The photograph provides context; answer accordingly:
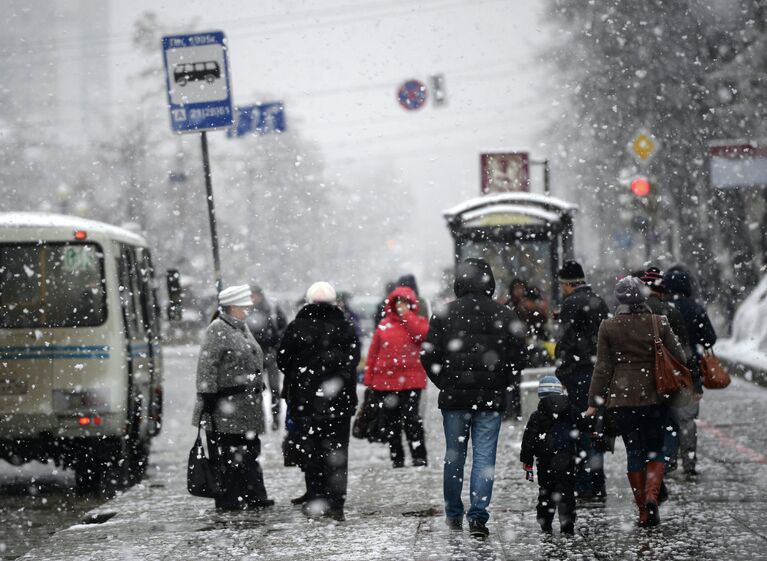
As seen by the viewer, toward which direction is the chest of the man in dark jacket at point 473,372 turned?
away from the camera

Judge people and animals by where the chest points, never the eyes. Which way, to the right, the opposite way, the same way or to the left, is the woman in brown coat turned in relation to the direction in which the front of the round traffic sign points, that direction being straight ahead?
the opposite way

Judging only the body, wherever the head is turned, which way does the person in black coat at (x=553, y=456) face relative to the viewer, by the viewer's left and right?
facing away from the viewer

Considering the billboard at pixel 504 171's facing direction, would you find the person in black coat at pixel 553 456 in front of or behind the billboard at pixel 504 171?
in front

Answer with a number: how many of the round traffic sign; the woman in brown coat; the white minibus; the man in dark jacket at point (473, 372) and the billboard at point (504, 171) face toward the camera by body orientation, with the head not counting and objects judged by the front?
2

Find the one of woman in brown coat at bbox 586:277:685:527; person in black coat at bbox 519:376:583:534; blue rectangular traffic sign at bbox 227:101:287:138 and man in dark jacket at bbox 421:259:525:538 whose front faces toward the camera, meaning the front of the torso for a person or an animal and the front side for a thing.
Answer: the blue rectangular traffic sign

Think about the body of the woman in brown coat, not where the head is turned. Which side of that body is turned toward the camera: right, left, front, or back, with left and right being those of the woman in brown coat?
back

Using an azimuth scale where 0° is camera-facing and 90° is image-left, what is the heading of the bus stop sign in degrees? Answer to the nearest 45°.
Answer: approximately 0°

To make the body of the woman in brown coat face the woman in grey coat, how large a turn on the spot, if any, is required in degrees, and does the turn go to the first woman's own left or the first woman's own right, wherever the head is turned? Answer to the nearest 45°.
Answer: approximately 90° to the first woman's own left

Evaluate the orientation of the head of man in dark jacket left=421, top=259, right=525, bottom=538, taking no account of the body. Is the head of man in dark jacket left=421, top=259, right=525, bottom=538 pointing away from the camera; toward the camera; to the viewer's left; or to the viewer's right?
away from the camera
